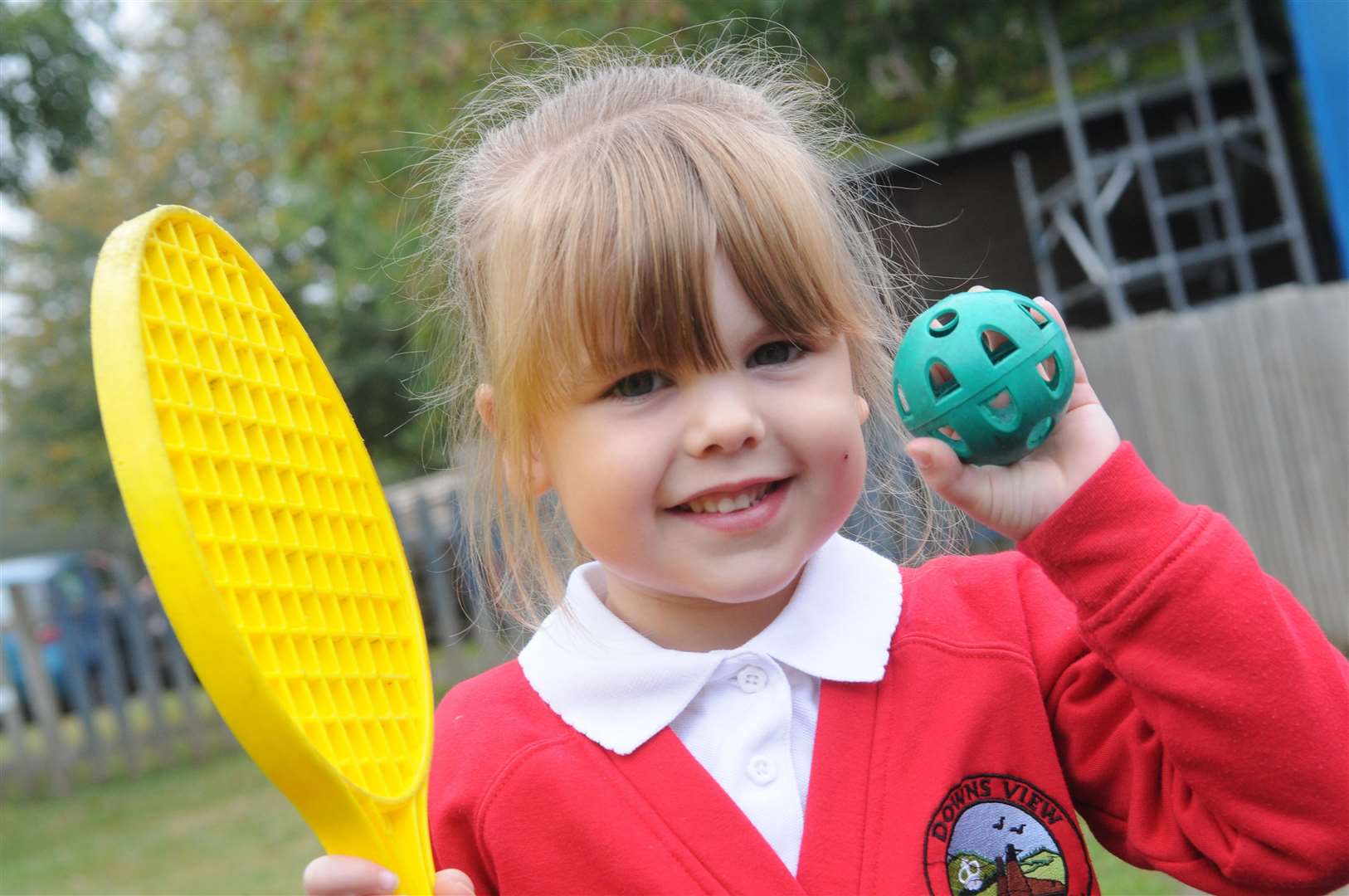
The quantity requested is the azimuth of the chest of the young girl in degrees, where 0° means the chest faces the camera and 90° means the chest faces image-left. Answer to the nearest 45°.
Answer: approximately 0°

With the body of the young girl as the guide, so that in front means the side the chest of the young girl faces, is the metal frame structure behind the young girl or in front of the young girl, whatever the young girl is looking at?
behind

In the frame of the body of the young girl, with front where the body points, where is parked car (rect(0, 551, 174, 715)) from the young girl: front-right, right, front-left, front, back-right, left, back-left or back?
back-right

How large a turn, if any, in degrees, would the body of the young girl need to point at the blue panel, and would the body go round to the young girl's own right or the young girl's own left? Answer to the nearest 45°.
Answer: approximately 135° to the young girl's own left

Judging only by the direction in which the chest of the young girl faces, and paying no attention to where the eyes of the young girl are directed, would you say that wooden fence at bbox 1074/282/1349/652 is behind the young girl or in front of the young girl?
behind

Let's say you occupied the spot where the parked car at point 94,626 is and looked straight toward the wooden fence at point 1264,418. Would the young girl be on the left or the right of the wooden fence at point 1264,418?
right

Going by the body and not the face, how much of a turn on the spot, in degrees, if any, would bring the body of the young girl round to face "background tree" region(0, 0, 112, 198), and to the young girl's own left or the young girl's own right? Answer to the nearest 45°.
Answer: approximately 135° to the young girl's own right
